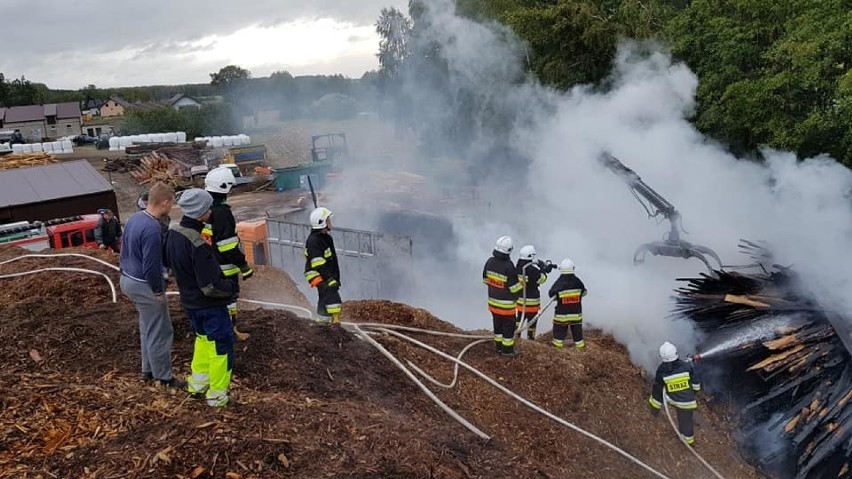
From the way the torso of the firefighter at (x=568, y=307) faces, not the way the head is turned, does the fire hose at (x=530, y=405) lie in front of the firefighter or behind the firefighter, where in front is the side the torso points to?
behind

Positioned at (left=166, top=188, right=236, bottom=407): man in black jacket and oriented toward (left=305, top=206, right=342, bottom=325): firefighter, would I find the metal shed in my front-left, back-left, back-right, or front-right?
front-left

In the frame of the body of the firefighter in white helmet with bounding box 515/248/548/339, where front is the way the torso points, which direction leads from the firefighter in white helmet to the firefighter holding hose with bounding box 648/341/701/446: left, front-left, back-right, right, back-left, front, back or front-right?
right

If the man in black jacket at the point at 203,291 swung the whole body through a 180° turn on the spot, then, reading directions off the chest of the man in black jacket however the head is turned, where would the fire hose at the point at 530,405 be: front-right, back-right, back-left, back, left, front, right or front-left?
back-left

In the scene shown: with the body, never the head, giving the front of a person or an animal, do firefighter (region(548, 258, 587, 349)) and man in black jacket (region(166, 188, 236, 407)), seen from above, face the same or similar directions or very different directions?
same or similar directions

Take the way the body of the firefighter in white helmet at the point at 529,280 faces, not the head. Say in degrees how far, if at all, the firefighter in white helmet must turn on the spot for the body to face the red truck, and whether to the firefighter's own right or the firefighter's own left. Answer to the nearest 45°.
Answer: approximately 135° to the firefighter's own left

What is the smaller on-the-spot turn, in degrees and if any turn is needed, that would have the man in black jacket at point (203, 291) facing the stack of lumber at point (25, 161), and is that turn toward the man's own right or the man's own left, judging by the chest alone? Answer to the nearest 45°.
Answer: approximately 45° to the man's own left

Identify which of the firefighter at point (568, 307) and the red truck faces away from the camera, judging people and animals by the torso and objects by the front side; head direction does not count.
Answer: the firefighter

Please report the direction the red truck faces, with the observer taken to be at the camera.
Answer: facing to the right of the viewer

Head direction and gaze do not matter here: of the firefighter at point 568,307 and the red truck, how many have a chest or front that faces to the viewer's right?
1

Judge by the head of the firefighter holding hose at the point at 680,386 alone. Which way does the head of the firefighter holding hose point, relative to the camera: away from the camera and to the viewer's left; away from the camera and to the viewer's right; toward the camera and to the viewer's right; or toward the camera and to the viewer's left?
away from the camera and to the viewer's right

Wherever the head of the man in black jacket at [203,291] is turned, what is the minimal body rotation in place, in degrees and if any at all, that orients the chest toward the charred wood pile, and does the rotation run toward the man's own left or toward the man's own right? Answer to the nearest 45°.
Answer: approximately 45° to the man's own right

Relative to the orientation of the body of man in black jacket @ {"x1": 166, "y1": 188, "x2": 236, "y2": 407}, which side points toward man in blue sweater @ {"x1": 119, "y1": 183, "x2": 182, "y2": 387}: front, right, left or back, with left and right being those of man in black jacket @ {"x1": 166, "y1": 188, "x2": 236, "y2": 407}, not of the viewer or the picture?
left

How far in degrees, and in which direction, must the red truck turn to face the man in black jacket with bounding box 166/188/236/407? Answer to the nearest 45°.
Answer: approximately 90° to its right

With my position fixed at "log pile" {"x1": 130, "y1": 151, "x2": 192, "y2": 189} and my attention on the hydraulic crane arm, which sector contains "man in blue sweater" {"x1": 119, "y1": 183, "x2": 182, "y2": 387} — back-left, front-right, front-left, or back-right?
front-right

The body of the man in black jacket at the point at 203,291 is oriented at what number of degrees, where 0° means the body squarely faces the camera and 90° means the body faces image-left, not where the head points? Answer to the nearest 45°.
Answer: approximately 225°

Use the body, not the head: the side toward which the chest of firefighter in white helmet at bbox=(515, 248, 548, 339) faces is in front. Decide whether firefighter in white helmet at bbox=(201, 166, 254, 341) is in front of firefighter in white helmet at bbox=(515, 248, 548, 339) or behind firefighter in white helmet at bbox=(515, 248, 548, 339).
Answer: behind

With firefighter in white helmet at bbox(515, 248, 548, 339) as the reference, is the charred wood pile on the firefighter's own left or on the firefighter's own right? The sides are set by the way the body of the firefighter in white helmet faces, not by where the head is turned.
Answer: on the firefighter's own right
